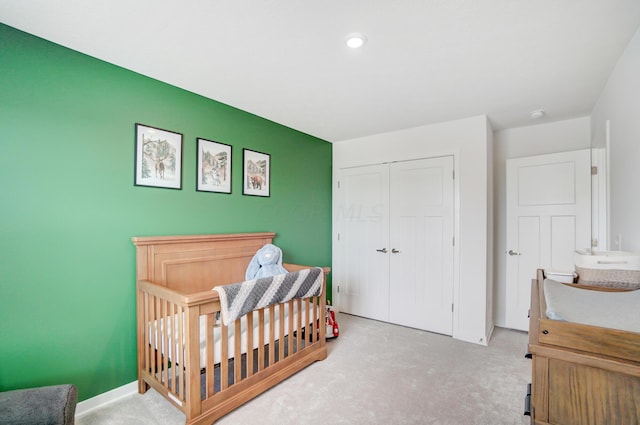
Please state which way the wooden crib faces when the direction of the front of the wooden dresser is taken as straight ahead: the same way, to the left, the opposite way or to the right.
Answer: the opposite way

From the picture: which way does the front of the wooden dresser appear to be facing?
to the viewer's left

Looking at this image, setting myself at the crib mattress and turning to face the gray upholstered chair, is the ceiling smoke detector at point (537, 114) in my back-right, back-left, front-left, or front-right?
back-left

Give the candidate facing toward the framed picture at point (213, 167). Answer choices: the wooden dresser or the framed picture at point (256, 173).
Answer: the wooden dresser

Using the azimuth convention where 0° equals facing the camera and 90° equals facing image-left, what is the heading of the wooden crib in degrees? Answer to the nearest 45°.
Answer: approximately 315°
